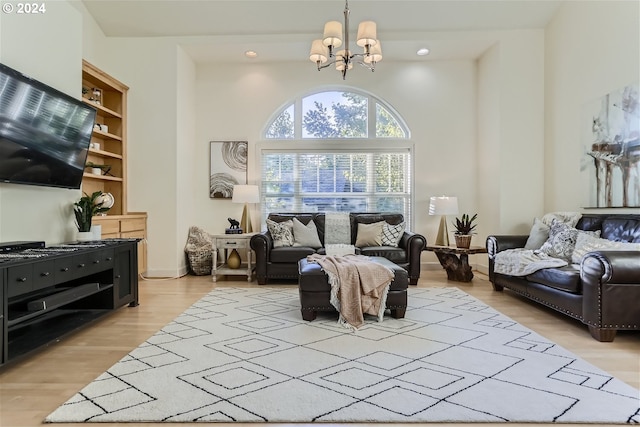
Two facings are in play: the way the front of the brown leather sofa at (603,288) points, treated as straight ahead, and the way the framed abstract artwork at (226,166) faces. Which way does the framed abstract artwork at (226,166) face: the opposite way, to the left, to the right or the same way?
to the left

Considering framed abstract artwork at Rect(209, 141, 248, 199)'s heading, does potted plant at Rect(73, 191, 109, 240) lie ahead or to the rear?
ahead

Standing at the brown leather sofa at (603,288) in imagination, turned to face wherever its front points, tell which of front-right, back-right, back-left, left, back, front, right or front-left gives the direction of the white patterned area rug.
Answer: front

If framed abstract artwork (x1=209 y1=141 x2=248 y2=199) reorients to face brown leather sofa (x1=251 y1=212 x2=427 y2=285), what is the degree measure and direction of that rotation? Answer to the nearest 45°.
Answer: approximately 45° to its left

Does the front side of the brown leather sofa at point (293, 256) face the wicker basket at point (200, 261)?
no

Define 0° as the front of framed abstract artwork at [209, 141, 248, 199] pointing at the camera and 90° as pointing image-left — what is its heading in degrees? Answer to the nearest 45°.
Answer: approximately 0°

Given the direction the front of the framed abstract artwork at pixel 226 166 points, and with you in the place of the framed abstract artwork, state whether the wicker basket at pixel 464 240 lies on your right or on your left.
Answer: on your left

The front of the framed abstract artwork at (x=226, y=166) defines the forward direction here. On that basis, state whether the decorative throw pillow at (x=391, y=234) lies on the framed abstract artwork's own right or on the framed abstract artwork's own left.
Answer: on the framed abstract artwork's own left

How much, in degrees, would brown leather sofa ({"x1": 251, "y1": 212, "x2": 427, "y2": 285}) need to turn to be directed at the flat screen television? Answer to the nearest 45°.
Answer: approximately 45° to its right

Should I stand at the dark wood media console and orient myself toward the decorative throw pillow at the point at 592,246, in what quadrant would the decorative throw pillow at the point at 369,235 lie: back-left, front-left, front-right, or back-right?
front-left

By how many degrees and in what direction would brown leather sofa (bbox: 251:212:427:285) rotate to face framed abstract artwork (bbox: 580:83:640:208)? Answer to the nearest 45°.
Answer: approximately 90° to its left

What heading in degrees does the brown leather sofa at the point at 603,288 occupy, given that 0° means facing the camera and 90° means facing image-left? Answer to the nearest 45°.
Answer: approximately 45°

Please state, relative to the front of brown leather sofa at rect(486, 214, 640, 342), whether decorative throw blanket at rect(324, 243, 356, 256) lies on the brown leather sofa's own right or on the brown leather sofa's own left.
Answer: on the brown leather sofa's own right

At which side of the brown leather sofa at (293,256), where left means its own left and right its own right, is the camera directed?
front

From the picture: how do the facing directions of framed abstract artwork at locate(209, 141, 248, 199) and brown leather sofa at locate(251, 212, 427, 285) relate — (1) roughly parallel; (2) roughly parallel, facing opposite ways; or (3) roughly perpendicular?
roughly parallel

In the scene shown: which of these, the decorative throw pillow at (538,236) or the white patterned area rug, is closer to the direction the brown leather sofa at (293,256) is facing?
the white patterned area rug

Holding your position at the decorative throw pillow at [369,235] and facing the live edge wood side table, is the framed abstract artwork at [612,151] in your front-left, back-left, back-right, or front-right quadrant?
front-right

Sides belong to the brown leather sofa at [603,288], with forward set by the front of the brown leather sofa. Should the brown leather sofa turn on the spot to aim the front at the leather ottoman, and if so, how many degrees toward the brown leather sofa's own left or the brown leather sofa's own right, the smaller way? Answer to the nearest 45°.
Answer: approximately 45° to the brown leather sofa's own right

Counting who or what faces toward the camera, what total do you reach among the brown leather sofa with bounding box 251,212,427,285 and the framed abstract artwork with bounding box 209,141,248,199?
2

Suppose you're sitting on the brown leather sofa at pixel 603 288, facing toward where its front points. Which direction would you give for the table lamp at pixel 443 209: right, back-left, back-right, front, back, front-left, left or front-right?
right

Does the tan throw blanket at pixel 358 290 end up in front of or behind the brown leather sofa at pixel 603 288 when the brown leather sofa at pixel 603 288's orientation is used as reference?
in front

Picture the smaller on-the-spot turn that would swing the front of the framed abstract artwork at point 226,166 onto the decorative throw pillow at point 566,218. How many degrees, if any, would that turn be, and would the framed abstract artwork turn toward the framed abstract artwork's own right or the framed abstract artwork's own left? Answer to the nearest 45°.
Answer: approximately 45° to the framed abstract artwork's own left
